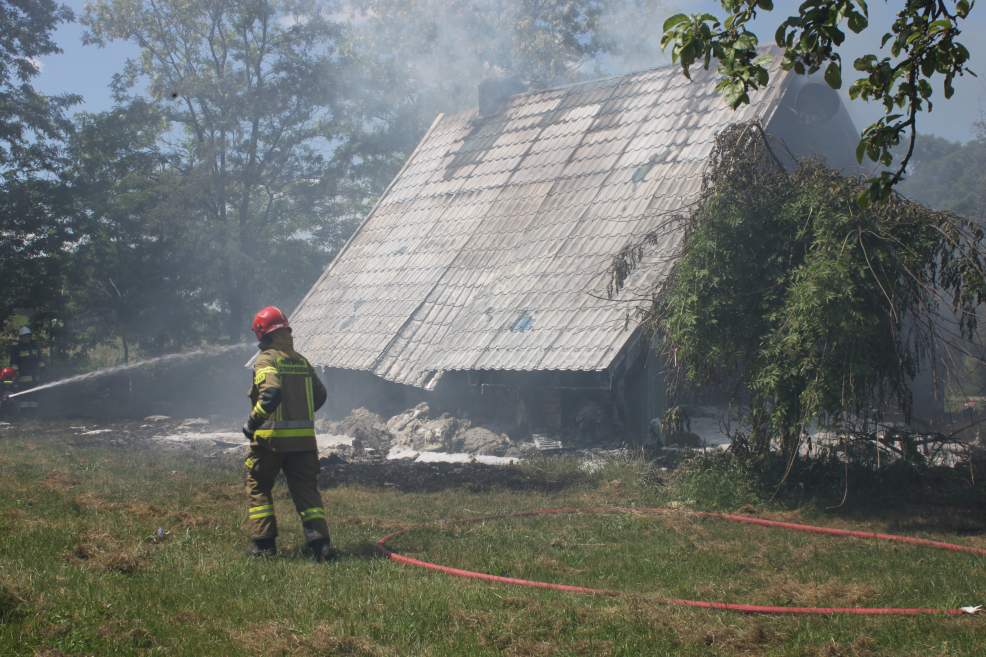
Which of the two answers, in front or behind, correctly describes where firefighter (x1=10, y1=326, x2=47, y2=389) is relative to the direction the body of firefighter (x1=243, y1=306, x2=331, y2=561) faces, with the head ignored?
in front

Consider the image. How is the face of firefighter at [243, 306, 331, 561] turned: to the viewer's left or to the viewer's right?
to the viewer's left

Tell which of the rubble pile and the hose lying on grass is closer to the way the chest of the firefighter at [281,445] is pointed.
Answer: the rubble pile

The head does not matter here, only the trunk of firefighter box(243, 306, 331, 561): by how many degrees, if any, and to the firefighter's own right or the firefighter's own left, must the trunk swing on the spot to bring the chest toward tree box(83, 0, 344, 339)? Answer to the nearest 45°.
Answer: approximately 45° to the firefighter's own right

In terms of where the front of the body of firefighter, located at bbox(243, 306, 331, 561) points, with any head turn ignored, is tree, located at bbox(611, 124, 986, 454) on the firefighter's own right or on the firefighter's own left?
on the firefighter's own right

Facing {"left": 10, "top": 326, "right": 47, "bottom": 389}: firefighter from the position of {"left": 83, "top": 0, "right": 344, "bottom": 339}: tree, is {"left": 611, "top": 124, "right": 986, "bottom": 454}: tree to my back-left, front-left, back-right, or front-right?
front-left

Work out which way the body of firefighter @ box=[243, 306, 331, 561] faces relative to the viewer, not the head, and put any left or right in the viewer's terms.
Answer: facing away from the viewer and to the left of the viewer

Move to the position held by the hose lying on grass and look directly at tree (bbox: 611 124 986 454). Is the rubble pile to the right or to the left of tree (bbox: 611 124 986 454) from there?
left

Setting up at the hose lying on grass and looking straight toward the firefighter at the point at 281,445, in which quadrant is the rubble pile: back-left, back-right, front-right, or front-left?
front-right

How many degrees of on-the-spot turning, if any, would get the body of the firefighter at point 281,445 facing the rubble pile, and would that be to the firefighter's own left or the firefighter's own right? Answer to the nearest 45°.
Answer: approximately 45° to the firefighter's own right

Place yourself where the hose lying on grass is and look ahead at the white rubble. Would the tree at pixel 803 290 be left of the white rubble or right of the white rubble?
right

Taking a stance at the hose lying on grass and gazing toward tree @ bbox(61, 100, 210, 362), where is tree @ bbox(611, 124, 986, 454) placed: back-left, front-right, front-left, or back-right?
front-right

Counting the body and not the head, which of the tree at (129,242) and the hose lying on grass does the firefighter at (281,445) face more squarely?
the tree

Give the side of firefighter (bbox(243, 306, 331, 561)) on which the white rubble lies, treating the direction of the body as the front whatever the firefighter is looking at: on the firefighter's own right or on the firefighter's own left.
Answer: on the firefighter's own right
